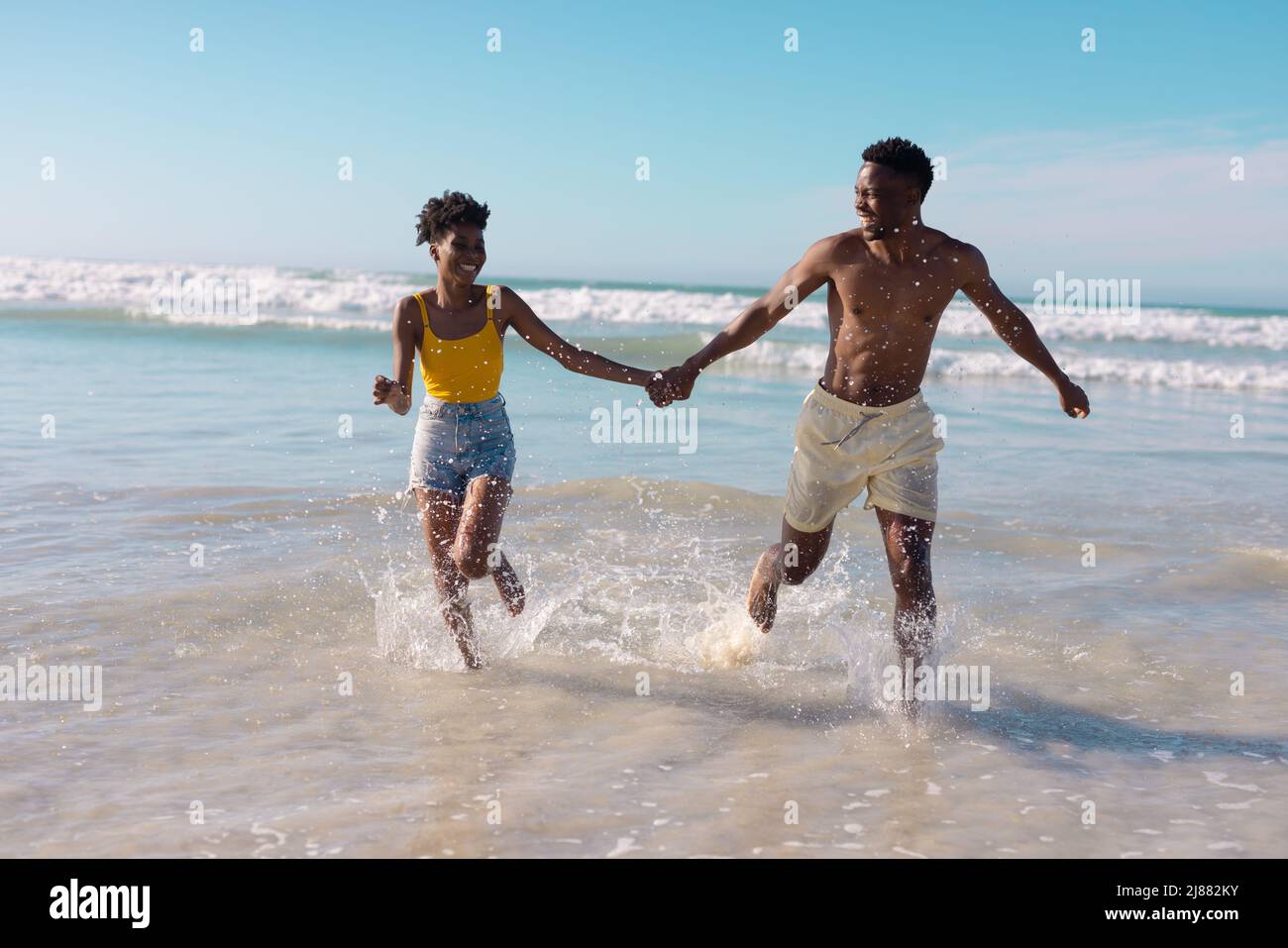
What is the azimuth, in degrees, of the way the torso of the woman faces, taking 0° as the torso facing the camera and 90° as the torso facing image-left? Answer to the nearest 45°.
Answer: approximately 0°

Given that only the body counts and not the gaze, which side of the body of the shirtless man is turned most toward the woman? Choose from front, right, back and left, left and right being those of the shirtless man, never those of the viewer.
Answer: right

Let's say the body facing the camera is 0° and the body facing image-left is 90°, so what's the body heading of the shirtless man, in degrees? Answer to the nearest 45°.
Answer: approximately 0°

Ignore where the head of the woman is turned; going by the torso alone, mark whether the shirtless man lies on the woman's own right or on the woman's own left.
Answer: on the woman's own left

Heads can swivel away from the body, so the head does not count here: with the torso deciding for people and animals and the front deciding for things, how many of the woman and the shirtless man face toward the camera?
2
